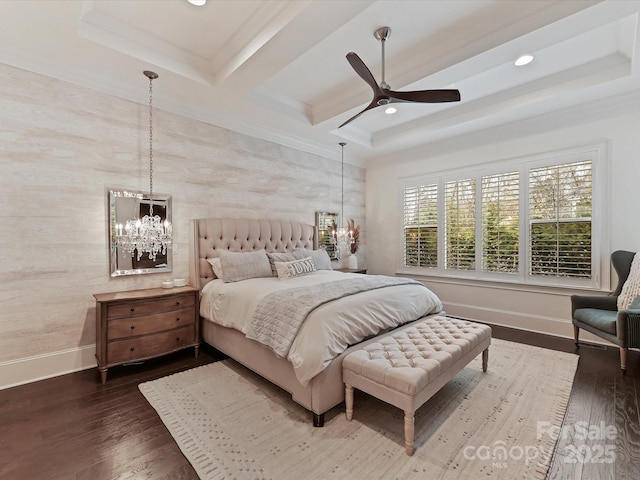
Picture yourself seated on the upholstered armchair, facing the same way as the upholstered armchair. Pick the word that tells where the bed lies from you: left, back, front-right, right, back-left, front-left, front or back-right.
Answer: front

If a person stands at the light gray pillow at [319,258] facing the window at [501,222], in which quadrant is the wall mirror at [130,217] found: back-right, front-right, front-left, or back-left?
back-right

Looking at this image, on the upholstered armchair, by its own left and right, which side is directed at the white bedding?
front

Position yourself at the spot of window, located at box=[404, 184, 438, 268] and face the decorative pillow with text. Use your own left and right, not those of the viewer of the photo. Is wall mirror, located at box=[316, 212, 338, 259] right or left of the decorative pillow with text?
right

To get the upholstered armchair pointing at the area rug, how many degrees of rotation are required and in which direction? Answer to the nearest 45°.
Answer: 0° — it already faces it

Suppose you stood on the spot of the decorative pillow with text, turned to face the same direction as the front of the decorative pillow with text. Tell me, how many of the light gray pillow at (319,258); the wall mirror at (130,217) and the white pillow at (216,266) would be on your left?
1

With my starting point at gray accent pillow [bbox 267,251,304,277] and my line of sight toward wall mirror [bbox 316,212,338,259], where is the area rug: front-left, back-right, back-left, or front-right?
back-right

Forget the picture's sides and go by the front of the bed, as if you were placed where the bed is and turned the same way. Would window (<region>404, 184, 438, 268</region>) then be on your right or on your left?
on your left

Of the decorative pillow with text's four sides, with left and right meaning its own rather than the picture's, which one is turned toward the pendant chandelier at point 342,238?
left

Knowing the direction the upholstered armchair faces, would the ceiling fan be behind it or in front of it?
in front

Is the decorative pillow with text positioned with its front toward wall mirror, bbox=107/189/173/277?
no

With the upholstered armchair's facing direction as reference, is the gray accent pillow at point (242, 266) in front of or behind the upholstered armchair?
in front

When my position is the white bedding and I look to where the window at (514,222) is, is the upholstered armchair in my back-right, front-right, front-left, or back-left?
front-right

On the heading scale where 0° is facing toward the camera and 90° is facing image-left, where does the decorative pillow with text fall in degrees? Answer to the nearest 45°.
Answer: approximately 315°

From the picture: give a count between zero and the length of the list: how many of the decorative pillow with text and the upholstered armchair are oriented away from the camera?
0

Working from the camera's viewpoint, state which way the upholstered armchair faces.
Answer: facing the viewer and to the left of the viewer

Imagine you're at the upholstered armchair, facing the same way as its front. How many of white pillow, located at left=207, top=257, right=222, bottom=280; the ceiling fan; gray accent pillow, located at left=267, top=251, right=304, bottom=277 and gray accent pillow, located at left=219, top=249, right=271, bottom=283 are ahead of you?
4

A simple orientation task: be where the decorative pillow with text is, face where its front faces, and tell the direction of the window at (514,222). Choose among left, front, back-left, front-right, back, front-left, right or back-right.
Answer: front-left

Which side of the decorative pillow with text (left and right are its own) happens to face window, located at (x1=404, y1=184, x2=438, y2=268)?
left

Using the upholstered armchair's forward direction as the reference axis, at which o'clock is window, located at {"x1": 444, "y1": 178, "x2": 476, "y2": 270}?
The window is roughly at 2 o'clock from the upholstered armchair.
